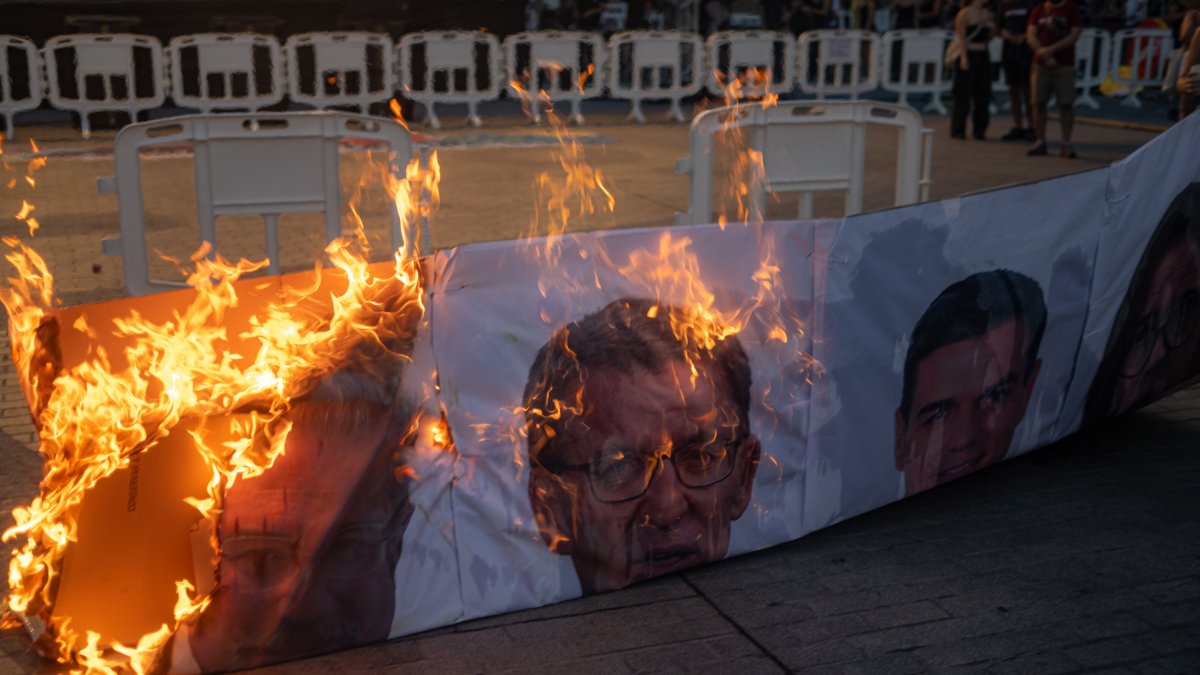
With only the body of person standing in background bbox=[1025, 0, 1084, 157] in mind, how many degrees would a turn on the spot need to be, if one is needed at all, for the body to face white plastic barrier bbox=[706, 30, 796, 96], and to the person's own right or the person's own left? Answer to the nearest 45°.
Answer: approximately 135° to the person's own right

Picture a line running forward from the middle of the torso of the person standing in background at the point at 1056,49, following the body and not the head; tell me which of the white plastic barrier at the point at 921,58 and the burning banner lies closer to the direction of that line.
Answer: the burning banner

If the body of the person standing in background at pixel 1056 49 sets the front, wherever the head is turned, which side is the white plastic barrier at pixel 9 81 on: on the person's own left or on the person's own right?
on the person's own right

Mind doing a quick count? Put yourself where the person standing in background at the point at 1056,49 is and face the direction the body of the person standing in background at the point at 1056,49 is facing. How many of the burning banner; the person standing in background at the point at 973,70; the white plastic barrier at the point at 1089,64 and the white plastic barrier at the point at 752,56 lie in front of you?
1

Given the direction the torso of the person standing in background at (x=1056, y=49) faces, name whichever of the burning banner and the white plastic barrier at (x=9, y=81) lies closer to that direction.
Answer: the burning banner

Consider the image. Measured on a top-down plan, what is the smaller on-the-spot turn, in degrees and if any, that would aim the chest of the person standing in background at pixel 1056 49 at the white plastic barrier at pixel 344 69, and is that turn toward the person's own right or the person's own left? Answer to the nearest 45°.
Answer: approximately 90° to the person's own right

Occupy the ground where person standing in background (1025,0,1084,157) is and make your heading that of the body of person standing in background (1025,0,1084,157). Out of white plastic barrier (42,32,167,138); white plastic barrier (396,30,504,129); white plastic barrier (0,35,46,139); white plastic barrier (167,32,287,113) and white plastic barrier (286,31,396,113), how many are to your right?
5

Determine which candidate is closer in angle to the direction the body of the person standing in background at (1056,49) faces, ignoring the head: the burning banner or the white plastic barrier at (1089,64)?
the burning banner

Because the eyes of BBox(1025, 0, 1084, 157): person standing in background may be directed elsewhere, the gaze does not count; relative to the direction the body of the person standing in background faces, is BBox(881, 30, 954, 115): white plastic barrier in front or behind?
behind

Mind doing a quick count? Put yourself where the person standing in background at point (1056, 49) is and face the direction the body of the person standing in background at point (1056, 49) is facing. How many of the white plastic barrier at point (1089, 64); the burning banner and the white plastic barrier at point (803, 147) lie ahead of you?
2

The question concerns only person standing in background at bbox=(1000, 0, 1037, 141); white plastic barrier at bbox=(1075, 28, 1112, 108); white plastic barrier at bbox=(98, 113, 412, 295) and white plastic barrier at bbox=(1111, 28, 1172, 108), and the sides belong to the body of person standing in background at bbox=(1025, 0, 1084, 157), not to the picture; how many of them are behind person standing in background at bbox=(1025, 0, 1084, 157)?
3

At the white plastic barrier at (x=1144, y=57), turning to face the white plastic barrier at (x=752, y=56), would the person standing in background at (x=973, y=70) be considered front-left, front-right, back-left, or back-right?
front-left

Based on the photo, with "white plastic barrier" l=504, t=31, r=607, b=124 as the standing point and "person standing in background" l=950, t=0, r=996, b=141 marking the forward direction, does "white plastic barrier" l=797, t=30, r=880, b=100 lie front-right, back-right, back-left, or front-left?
front-left

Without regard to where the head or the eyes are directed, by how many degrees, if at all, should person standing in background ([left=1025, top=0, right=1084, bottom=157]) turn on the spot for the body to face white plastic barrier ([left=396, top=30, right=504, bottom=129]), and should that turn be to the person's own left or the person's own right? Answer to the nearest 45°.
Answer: approximately 90° to the person's own right

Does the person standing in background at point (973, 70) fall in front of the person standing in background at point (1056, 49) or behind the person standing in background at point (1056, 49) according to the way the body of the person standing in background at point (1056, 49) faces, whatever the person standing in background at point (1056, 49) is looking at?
behind

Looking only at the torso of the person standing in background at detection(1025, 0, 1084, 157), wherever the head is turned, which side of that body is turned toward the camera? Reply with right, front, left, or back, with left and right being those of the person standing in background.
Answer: front
